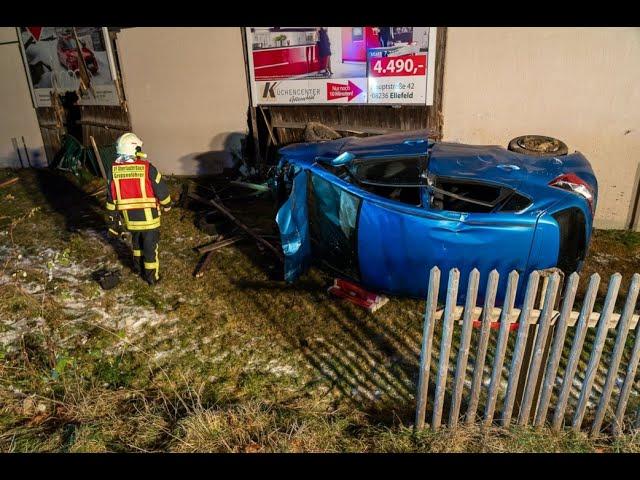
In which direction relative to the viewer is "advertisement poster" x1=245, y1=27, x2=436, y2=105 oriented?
toward the camera

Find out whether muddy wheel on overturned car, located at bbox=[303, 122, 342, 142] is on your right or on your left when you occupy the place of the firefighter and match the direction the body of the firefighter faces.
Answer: on your right

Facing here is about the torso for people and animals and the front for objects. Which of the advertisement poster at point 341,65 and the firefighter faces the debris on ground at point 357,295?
the advertisement poster

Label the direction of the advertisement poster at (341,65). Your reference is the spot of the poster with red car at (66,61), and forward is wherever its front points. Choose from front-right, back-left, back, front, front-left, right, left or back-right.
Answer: front-left

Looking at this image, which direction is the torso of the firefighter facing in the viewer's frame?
away from the camera

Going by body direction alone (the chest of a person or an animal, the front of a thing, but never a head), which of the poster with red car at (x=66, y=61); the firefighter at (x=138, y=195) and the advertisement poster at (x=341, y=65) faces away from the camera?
the firefighter

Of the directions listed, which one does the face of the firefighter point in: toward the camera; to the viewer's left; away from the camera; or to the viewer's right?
away from the camera

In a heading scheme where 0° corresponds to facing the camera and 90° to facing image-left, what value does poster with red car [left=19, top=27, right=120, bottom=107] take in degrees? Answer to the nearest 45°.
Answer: approximately 0°

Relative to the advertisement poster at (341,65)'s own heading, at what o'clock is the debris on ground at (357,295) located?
The debris on ground is roughly at 12 o'clock from the advertisement poster.

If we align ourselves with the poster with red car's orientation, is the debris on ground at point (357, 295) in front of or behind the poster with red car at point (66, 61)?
in front

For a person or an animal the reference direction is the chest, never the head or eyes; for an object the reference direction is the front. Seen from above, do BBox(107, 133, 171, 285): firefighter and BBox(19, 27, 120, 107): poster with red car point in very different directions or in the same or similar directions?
very different directions

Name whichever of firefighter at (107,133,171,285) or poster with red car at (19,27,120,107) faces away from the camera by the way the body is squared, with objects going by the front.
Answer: the firefighter

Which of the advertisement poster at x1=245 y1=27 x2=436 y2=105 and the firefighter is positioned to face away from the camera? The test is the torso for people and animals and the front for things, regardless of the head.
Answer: the firefighter

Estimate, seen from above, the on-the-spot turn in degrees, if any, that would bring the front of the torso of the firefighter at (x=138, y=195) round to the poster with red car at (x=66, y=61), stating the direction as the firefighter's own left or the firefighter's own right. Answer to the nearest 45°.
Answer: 0° — they already face it

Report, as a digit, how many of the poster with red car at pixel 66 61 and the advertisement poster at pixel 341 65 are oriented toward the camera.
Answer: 2

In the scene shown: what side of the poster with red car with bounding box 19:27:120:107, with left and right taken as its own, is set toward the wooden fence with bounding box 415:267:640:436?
front
